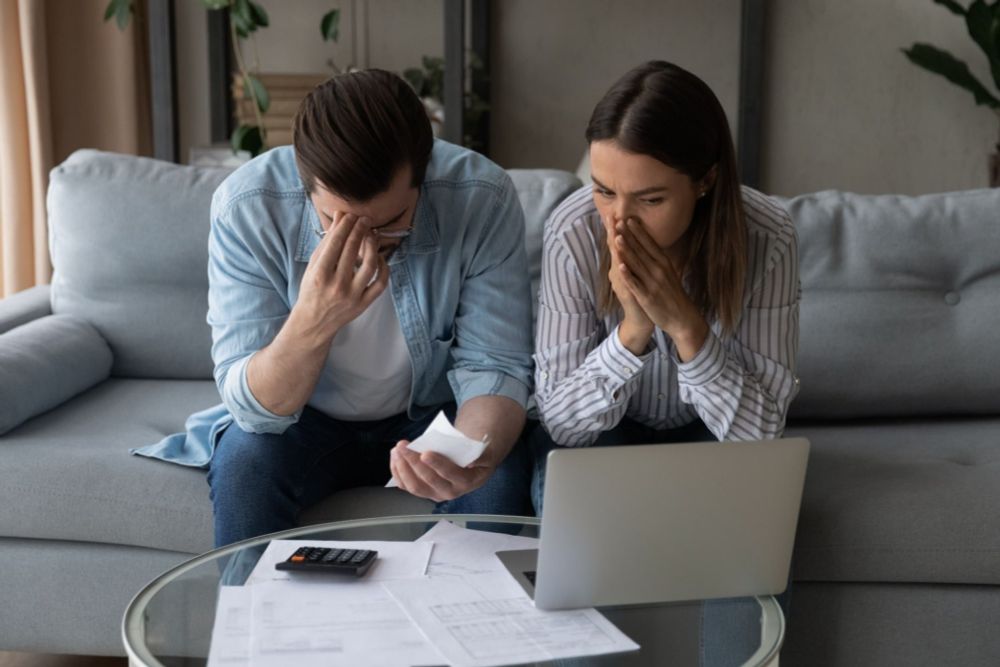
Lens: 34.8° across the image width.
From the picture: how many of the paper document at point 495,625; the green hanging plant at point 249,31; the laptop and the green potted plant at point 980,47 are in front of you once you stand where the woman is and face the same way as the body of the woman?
2

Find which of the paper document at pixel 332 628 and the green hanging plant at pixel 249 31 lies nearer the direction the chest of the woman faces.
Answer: the paper document

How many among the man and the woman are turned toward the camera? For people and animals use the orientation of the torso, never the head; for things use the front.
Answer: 2

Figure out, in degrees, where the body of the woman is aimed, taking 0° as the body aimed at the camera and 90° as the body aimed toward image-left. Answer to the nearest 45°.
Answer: approximately 0°
